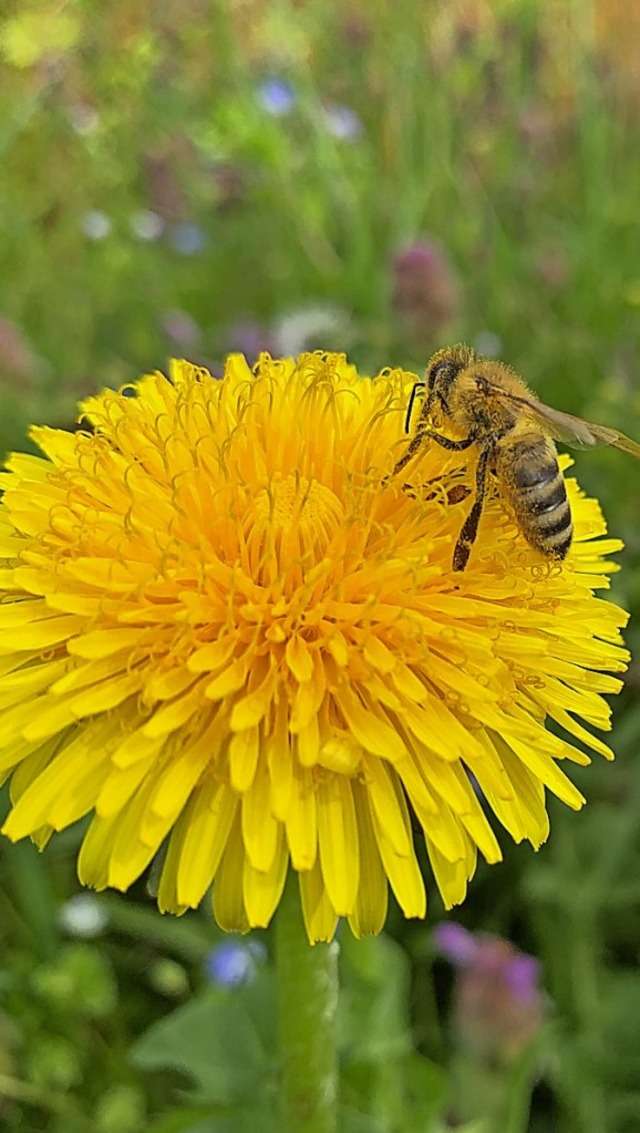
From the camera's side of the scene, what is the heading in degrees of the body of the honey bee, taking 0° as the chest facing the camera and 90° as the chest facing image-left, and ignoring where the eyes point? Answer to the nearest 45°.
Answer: approximately 90°
